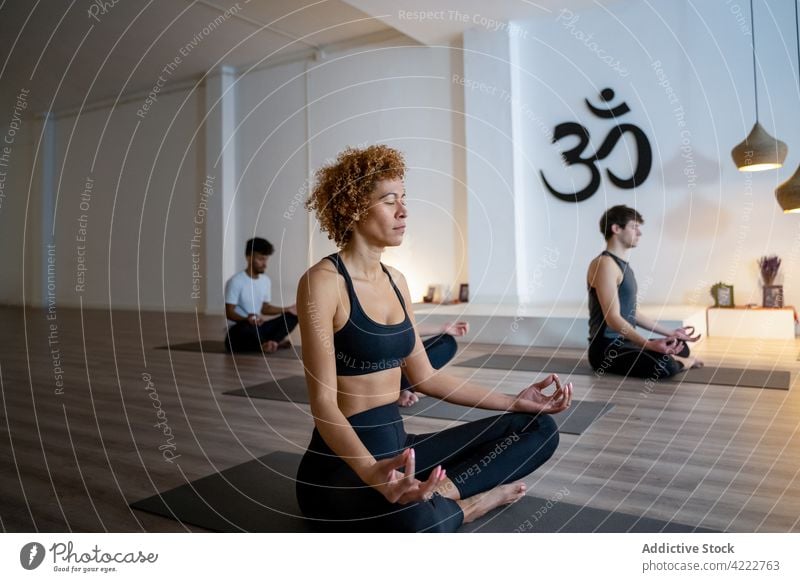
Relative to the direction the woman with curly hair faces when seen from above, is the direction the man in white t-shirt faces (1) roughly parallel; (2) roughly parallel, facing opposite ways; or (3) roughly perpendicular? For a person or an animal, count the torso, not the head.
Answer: roughly parallel

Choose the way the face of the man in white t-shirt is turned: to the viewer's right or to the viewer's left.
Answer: to the viewer's right

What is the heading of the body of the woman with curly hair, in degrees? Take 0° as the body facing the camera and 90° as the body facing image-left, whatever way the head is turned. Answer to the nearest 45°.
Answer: approximately 315°

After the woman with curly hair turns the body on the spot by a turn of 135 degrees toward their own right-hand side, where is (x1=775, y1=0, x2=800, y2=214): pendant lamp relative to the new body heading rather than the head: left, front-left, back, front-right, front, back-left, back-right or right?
back-right

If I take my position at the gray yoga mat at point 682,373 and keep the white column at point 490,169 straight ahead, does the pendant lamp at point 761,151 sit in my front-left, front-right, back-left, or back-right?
front-right

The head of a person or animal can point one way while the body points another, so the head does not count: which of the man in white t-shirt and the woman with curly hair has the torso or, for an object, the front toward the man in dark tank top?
the man in white t-shirt

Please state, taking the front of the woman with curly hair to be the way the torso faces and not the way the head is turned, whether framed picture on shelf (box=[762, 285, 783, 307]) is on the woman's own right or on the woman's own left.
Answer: on the woman's own left

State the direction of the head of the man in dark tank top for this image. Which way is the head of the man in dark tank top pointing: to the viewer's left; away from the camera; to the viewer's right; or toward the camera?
to the viewer's right

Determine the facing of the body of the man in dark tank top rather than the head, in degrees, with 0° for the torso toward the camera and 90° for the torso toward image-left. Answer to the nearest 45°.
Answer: approximately 270°

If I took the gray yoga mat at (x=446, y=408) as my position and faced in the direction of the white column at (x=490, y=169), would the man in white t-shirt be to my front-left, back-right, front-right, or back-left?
front-left

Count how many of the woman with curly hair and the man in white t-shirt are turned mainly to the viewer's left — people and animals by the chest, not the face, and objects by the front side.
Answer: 0

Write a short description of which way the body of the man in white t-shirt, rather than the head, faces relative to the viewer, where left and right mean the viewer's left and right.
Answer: facing the viewer and to the right of the viewer

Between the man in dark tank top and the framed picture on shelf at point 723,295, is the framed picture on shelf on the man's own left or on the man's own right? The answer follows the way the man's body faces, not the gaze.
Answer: on the man's own left

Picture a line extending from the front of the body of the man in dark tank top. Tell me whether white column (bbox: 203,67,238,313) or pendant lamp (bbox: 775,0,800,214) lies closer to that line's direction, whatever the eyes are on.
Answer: the pendant lamp

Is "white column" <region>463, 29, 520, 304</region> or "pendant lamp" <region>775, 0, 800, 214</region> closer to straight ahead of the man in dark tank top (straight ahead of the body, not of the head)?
the pendant lamp
